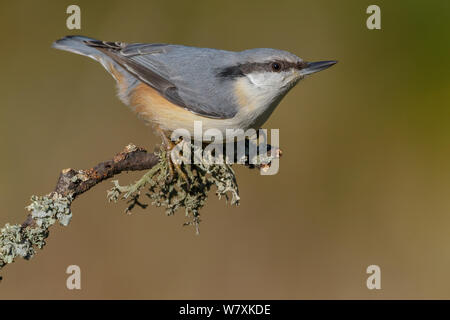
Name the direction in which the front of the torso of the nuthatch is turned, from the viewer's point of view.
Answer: to the viewer's right
